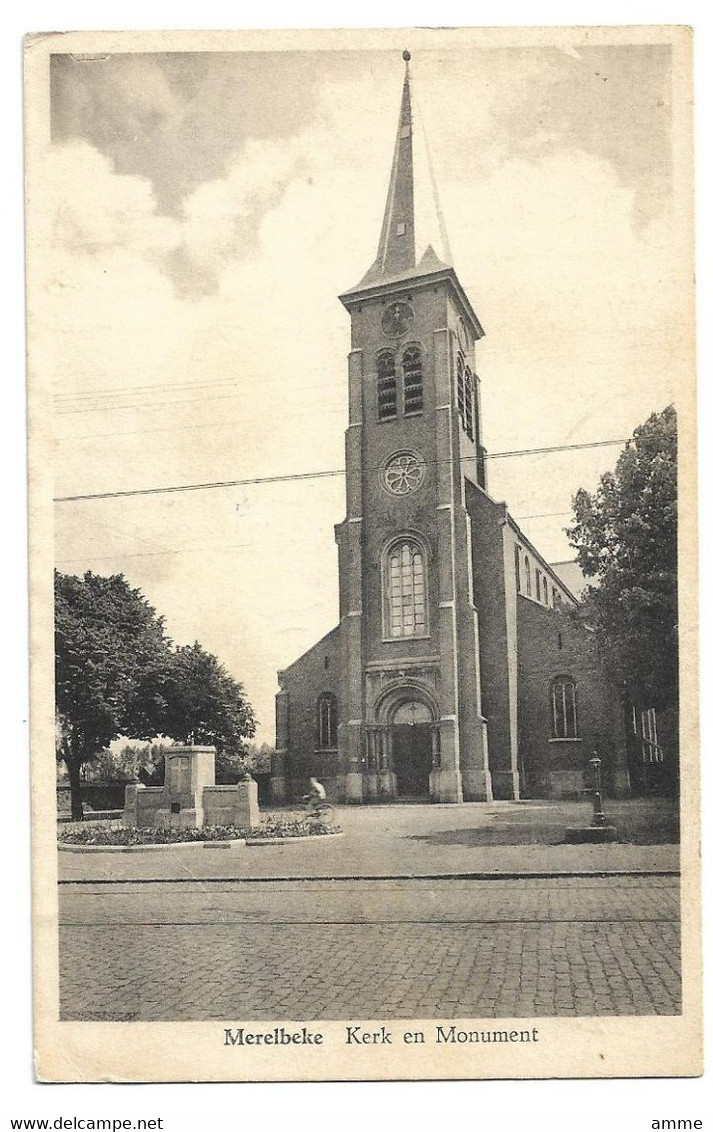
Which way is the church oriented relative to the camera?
toward the camera
